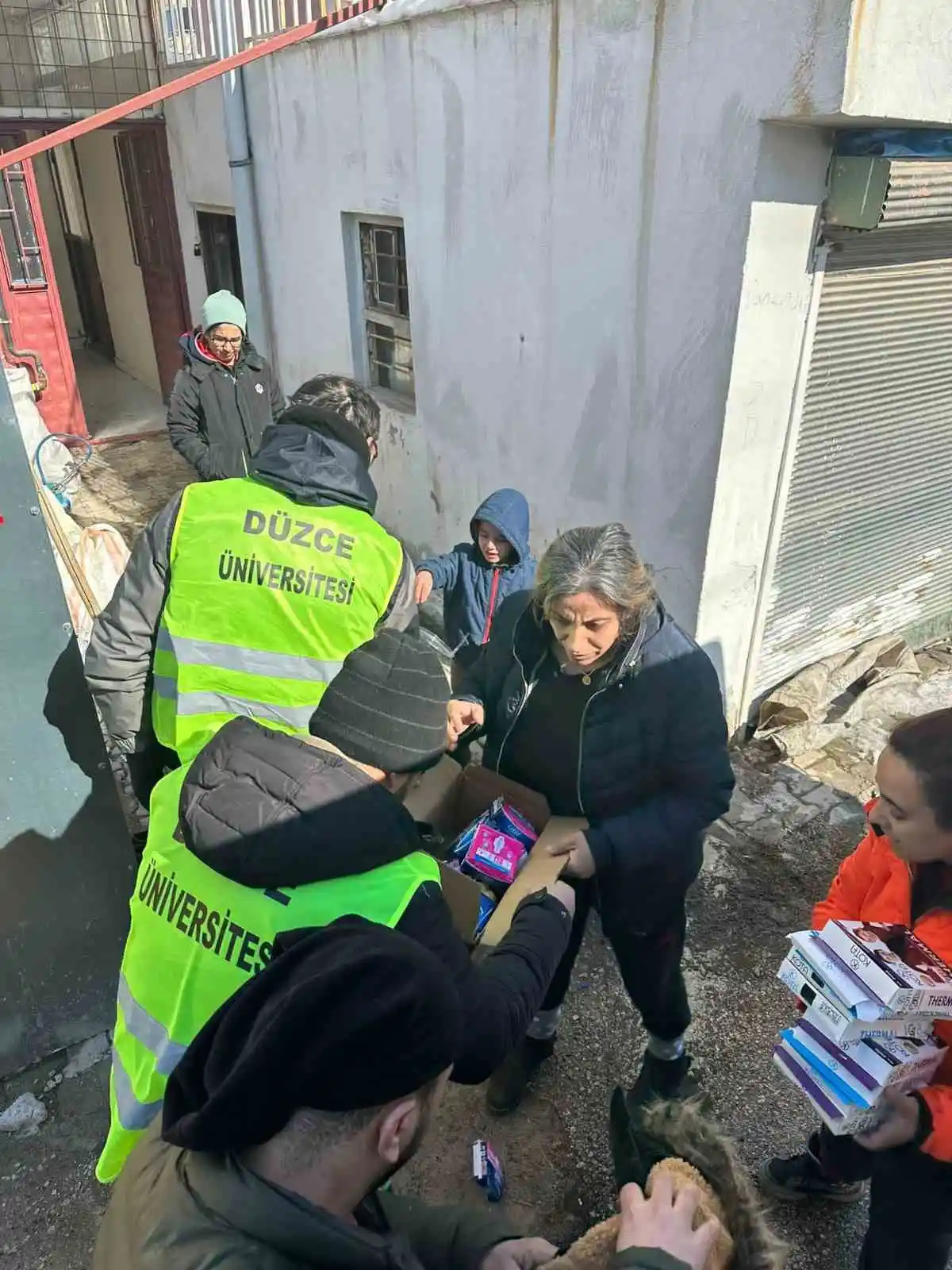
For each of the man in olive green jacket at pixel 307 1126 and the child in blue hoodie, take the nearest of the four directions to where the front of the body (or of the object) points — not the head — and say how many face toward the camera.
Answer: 1

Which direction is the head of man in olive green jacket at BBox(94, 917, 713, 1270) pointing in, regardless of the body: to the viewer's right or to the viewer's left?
to the viewer's right

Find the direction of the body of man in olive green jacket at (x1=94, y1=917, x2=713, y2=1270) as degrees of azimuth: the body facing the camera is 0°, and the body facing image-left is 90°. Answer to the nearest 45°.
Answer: approximately 225°

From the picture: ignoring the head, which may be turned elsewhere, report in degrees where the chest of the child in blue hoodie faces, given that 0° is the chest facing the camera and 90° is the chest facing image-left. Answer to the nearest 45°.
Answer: approximately 0°
